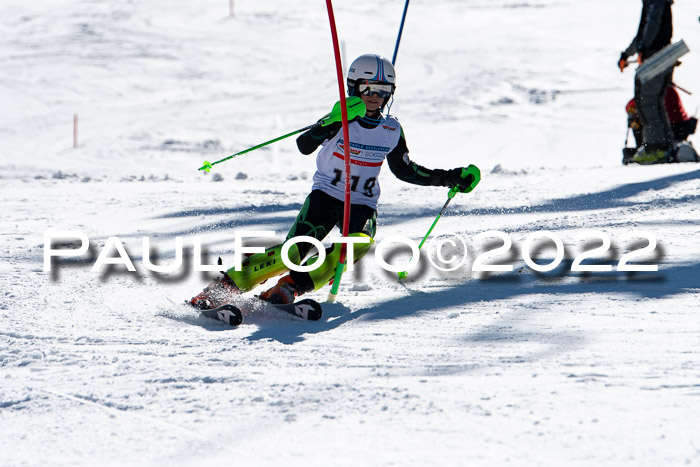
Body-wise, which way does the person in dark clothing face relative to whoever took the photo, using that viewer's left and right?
facing to the left of the viewer

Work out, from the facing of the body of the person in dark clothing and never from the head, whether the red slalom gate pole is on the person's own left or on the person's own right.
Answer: on the person's own left
